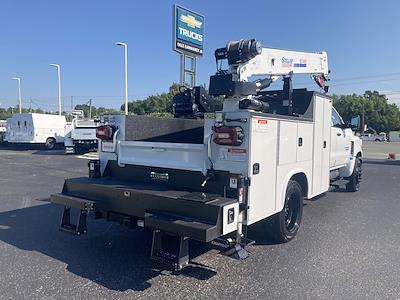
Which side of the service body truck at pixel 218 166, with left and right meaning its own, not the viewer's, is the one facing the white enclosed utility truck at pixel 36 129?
left

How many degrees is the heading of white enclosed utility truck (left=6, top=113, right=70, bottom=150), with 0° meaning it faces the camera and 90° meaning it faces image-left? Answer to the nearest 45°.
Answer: approximately 225°

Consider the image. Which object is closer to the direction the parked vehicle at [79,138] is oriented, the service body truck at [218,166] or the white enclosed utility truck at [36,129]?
the white enclosed utility truck

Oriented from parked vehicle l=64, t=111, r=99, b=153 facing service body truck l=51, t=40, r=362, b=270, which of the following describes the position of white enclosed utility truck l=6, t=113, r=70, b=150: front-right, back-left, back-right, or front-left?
back-right

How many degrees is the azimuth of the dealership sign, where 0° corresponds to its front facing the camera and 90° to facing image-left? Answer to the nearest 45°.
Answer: approximately 315°
